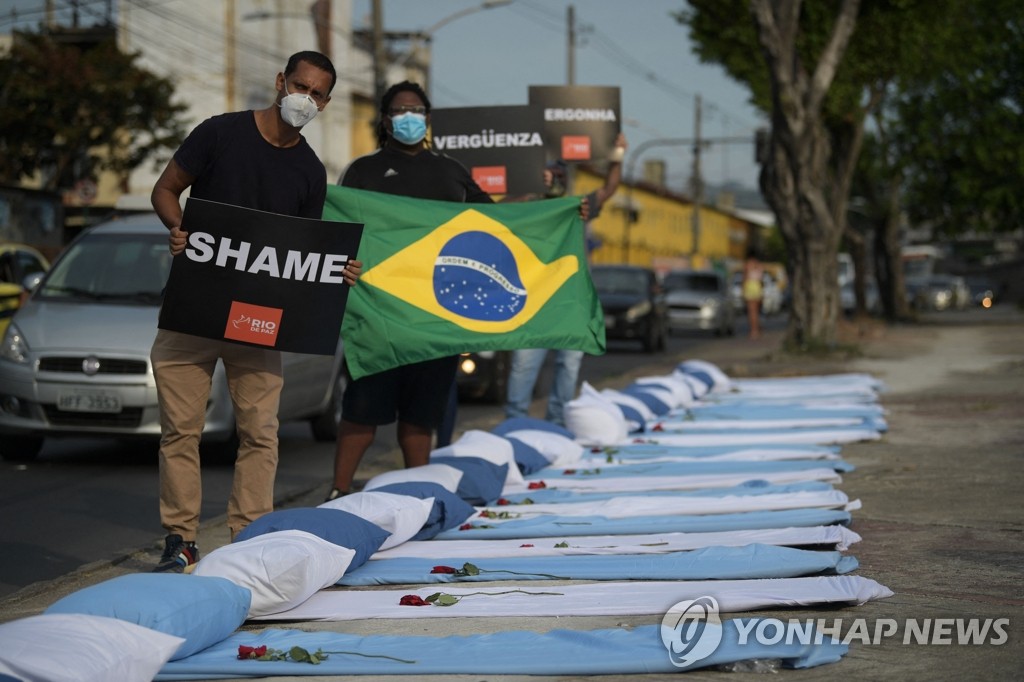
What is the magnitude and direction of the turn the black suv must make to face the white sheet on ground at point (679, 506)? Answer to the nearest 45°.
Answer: approximately 45° to its left

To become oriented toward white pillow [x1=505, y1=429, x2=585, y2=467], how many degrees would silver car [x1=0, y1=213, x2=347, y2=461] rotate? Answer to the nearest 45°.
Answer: approximately 90° to its left

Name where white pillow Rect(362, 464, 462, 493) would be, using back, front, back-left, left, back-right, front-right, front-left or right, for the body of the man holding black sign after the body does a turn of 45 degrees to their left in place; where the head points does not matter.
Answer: left

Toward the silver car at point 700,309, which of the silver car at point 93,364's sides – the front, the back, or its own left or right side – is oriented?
back

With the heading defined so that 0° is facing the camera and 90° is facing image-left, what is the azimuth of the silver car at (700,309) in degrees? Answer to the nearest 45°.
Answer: approximately 45°

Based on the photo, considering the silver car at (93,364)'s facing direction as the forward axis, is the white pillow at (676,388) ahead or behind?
behind

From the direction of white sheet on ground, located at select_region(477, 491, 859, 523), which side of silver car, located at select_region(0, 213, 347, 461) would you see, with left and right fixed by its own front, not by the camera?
left

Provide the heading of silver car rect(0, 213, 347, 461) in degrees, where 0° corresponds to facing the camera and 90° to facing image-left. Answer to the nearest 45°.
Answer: approximately 45°

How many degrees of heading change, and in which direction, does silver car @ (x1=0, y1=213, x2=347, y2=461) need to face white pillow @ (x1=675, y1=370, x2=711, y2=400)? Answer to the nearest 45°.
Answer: approximately 180°
